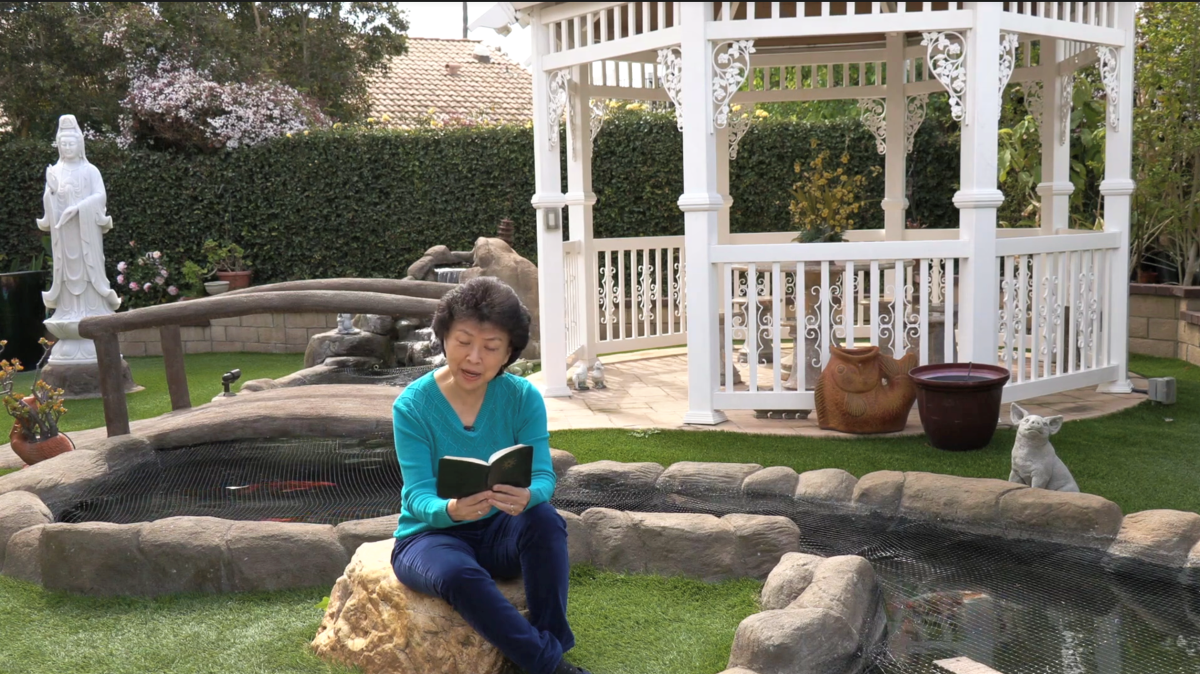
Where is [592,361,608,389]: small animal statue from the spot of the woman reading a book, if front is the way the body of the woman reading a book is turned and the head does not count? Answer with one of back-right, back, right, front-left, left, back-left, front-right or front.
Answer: back

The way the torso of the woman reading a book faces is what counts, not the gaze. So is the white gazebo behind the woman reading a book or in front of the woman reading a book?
behind

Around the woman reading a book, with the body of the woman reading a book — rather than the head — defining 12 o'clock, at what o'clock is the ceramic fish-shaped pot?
The ceramic fish-shaped pot is roughly at 7 o'clock from the woman reading a book.

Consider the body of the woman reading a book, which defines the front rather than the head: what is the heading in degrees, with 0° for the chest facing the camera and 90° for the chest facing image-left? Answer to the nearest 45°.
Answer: approximately 0°

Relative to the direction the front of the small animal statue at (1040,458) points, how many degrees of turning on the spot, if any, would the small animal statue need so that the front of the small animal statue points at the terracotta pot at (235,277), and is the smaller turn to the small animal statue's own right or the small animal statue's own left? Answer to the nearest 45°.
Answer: approximately 90° to the small animal statue's own right

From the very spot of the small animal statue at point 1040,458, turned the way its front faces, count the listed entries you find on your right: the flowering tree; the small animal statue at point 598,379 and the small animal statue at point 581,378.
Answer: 3

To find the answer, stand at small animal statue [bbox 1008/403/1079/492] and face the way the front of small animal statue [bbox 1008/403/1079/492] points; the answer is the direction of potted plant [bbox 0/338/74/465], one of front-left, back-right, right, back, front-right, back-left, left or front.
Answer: front-right

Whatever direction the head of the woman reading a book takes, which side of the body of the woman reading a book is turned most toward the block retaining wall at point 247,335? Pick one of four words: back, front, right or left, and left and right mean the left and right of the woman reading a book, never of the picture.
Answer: back

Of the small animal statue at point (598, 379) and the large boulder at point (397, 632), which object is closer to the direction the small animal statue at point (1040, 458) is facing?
the large boulder

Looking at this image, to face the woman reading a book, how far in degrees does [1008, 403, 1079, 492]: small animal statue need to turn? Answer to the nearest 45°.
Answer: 0° — it already faces them

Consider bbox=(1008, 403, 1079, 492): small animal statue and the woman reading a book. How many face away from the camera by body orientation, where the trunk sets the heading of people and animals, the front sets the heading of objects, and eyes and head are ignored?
0

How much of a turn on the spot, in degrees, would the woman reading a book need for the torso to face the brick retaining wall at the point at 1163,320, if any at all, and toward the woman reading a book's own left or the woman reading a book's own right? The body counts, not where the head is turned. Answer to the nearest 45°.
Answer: approximately 135° to the woman reading a book's own left

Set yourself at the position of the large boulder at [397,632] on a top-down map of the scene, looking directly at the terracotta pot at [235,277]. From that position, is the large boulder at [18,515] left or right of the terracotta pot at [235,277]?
left

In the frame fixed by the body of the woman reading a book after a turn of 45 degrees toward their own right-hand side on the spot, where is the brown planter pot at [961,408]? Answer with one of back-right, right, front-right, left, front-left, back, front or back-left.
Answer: back

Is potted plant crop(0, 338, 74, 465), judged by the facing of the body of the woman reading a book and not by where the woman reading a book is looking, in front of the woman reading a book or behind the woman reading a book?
behind

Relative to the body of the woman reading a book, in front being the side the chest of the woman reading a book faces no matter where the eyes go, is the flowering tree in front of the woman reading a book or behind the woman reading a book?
behind
